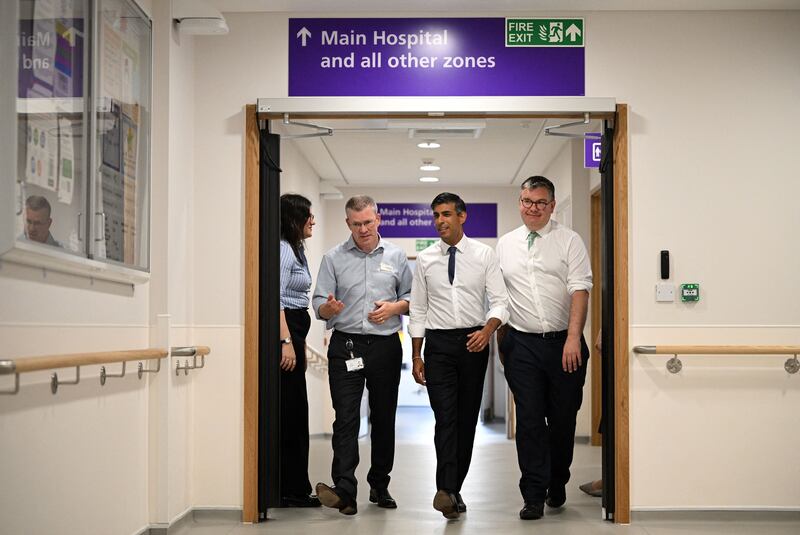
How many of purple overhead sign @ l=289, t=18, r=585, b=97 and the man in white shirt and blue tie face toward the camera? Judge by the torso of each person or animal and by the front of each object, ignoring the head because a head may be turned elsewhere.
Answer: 2

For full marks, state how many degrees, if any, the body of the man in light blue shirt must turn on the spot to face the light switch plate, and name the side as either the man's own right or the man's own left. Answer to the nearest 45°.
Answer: approximately 90° to the man's own left

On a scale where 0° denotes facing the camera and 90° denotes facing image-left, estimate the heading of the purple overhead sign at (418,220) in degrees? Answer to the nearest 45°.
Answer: approximately 0°

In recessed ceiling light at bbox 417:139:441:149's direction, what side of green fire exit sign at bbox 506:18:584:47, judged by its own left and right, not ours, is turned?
back

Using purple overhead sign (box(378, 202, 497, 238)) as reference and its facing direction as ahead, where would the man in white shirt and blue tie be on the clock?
The man in white shirt and blue tie is roughly at 12 o'clock from the purple overhead sign.

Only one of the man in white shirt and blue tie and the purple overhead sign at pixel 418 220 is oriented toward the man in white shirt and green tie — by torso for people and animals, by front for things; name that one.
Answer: the purple overhead sign

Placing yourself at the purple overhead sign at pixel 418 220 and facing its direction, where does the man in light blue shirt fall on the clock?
The man in light blue shirt is roughly at 12 o'clock from the purple overhead sign.
